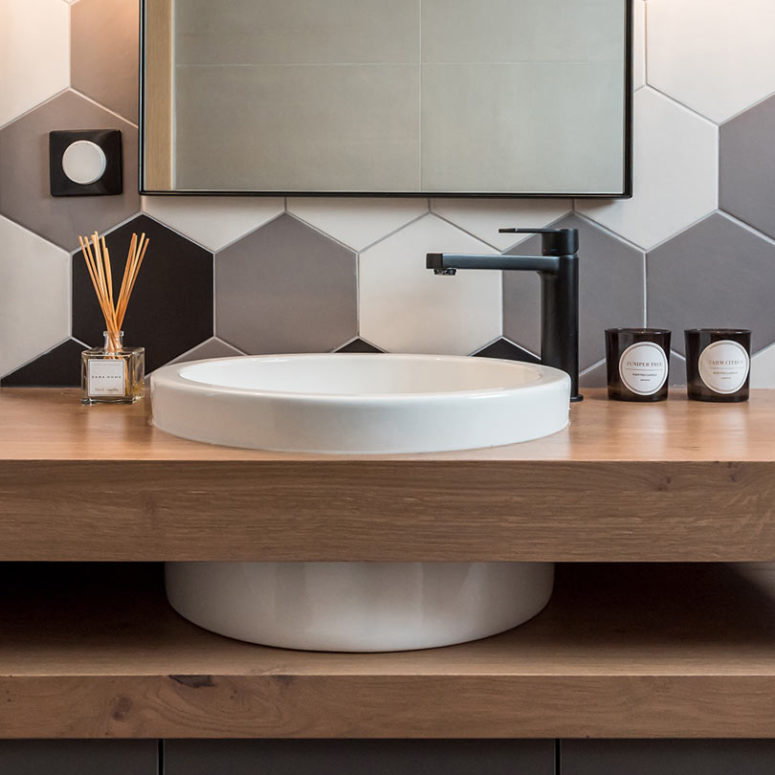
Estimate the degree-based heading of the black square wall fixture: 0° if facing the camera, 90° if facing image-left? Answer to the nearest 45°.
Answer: approximately 0°

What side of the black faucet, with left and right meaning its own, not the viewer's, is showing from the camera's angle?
left

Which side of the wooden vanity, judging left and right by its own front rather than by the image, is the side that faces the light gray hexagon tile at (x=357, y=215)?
back

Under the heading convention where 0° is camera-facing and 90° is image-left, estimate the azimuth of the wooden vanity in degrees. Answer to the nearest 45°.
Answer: approximately 0°
